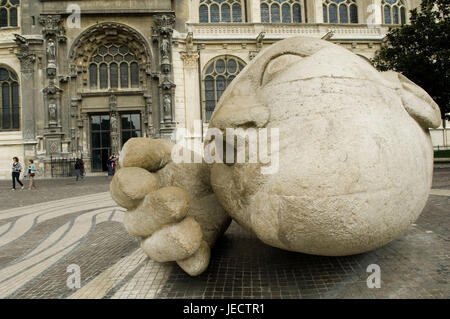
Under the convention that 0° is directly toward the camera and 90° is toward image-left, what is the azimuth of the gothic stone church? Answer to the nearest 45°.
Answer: approximately 0°
